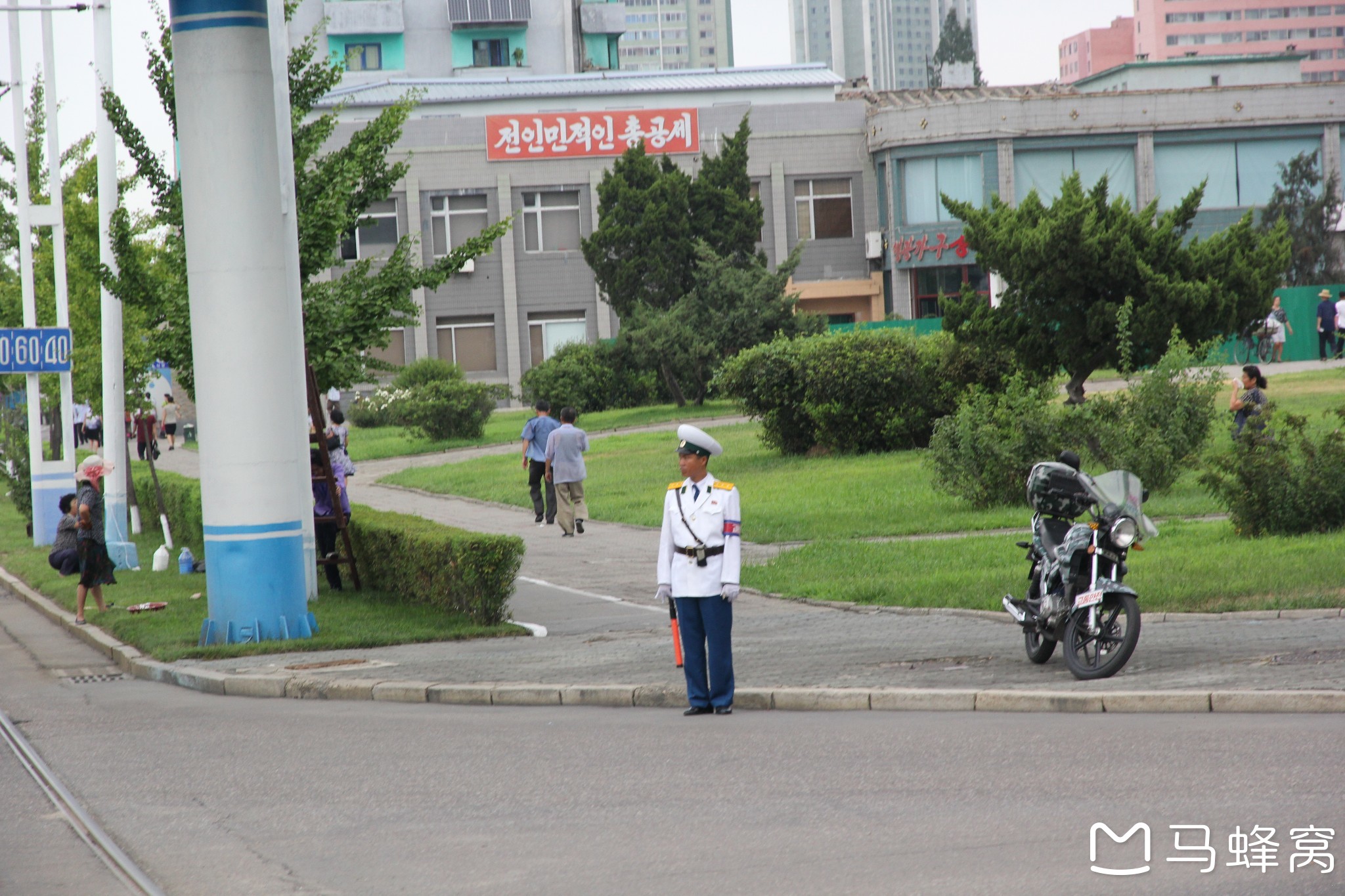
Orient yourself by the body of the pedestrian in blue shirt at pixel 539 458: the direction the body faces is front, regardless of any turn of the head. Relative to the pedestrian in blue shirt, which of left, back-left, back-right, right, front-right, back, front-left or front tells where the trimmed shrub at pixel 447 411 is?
front

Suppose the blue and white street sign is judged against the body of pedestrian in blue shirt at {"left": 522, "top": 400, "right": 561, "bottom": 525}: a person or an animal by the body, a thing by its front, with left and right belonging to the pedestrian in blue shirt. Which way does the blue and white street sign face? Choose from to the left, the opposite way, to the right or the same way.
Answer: the opposite way

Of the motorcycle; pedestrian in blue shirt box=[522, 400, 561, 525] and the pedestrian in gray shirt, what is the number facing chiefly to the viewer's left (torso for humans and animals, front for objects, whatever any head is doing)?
0

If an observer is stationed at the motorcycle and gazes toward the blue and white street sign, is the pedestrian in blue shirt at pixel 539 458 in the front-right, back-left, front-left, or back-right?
front-right

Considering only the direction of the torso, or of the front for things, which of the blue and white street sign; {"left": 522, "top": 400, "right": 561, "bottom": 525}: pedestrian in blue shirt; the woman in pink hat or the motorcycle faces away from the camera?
the pedestrian in blue shirt

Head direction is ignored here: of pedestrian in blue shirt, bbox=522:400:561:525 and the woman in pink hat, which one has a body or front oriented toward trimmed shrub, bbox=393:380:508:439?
the pedestrian in blue shirt

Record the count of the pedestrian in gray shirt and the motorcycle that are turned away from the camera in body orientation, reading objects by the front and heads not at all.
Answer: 1

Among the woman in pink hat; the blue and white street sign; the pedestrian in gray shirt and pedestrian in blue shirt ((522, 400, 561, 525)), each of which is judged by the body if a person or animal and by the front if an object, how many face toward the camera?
1

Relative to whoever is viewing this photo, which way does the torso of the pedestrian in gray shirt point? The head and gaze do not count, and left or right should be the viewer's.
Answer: facing away from the viewer

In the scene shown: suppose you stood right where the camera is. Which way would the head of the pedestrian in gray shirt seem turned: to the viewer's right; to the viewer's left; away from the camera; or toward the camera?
away from the camera

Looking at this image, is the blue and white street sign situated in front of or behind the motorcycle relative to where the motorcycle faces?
behind

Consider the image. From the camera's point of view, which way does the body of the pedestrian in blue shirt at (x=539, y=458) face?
away from the camera

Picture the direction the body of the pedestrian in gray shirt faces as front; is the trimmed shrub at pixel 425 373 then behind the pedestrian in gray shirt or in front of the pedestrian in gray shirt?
in front

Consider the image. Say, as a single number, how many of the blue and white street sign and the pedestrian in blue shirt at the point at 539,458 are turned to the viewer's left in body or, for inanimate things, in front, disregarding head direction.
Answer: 0

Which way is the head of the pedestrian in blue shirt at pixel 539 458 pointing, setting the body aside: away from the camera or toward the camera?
away from the camera
